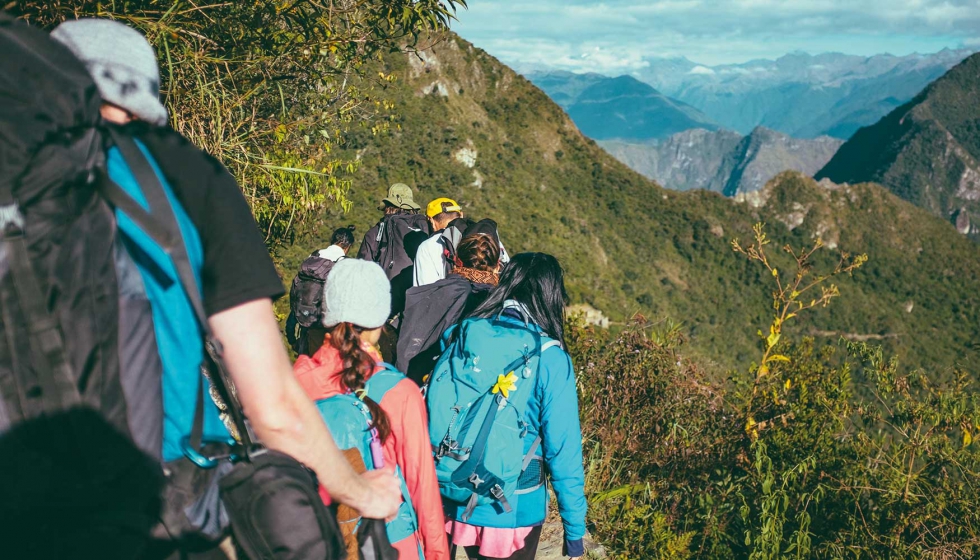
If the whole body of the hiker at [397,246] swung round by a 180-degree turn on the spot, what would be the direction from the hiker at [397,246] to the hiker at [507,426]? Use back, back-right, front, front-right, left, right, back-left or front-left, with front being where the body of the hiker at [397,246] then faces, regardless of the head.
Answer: front

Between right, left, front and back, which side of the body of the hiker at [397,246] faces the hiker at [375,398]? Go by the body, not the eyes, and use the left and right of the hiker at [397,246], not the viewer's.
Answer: back

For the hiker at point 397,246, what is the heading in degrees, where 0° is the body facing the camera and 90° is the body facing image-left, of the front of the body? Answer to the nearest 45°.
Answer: approximately 180°

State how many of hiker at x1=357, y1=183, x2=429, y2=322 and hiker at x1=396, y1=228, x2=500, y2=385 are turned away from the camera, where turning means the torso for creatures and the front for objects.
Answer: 2

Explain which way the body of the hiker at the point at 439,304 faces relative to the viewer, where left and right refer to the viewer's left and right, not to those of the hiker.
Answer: facing away from the viewer

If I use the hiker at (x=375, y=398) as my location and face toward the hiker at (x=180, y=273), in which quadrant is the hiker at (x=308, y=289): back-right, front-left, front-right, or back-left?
back-right

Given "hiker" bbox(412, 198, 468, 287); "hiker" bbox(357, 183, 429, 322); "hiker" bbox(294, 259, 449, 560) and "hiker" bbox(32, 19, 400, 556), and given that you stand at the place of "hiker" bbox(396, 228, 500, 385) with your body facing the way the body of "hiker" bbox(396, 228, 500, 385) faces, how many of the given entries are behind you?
2

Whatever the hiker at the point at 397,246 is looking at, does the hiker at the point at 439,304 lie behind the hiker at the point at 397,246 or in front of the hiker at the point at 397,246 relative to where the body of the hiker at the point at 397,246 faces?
behind

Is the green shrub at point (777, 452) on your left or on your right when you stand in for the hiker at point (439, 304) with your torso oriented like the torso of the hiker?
on your right

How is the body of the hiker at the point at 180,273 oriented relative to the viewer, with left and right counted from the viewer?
facing away from the viewer and to the right of the viewer

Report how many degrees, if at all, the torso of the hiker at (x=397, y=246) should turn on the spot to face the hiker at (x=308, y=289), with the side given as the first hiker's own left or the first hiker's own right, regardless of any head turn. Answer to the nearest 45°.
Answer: approximately 135° to the first hiker's own left

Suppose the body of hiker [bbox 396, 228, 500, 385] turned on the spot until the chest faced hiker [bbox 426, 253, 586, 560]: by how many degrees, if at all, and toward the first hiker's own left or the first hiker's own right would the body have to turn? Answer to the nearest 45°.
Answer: approximately 180°

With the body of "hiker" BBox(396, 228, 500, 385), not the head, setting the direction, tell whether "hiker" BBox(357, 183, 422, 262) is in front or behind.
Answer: in front
